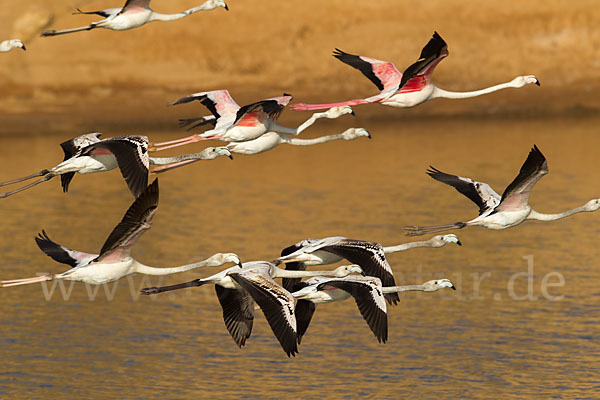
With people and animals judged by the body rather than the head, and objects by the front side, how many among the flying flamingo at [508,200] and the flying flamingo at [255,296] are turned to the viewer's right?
2

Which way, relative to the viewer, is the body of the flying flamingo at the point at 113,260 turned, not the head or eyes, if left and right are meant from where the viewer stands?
facing to the right of the viewer

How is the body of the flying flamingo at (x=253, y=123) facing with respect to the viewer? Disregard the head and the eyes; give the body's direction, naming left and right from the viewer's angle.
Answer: facing to the right of the viewer

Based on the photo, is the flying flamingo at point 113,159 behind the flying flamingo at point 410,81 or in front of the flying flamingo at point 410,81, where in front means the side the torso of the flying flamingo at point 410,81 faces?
behind

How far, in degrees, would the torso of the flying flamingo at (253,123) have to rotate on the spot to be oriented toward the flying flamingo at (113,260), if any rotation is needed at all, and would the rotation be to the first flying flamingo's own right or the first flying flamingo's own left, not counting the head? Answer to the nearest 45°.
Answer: approximately 135° to the first flying flamingo's own right

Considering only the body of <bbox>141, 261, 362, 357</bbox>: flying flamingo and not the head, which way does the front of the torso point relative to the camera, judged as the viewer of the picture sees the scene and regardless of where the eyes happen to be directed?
to the viewer's right

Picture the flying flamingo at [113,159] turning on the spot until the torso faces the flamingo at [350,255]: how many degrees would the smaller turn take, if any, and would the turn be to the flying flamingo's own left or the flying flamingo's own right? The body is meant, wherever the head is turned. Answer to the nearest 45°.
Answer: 0° — it already faces it

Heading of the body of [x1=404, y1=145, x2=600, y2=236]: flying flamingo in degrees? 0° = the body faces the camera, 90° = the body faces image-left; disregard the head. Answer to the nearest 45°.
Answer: approximately 270°

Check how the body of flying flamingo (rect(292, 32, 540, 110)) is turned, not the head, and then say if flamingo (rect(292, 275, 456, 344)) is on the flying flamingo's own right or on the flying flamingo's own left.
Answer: on the flying flamingo's own right

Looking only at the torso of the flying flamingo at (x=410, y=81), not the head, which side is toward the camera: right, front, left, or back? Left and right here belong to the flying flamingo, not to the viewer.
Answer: right

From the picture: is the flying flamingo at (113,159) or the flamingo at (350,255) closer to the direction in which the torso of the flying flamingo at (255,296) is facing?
the flamingo

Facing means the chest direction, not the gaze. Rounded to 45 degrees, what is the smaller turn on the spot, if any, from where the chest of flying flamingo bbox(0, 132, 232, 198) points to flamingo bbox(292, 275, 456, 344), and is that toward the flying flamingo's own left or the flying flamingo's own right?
approximately 45° to the flying flamingo's own right

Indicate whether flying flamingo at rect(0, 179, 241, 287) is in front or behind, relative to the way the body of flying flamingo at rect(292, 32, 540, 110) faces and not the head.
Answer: behind

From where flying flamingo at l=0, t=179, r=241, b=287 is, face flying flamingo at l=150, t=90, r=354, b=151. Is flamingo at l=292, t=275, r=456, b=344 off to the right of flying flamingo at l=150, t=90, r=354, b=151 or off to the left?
right
